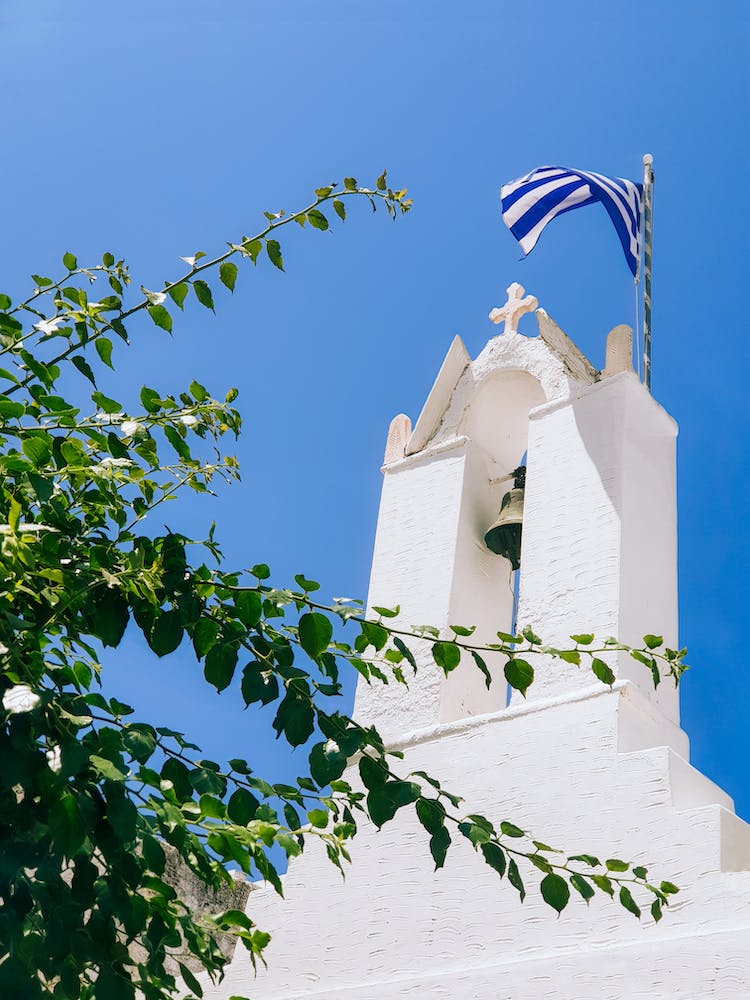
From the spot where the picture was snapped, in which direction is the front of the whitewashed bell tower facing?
facing the viewer and to the left of the viewer
